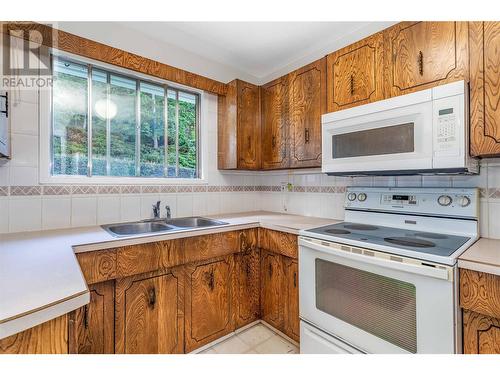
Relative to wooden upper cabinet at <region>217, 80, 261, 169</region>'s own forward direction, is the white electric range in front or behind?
in front

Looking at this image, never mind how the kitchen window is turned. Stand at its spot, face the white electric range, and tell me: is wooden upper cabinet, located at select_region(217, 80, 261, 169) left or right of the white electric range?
left

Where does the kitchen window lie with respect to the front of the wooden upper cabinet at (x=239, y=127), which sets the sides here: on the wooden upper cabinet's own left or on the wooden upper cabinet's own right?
on the wooden upper cabinet's own right

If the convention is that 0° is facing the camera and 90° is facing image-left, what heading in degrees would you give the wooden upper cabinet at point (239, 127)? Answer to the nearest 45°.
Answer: approximately 315°
